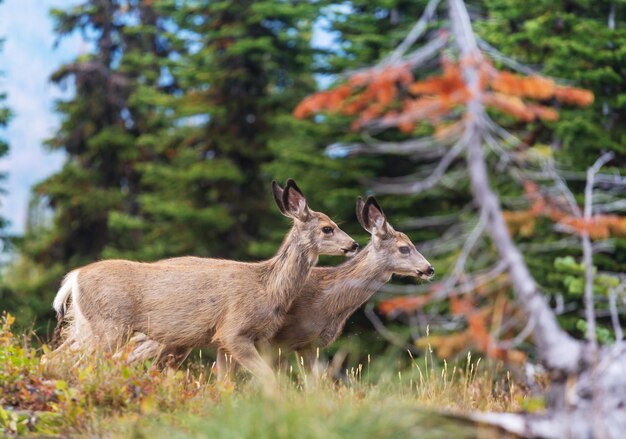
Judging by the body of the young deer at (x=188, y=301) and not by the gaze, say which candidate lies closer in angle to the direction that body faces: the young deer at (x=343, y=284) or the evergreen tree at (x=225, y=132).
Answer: the young deer

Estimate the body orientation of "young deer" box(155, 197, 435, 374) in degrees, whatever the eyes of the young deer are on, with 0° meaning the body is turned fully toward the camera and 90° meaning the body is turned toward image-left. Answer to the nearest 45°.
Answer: approximately 270°

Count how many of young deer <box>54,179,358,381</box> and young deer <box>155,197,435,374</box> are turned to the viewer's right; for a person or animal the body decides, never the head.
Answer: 2

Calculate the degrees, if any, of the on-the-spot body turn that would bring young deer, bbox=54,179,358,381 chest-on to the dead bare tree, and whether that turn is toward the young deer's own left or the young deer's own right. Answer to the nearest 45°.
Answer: approximately 45° to the young deer's own right

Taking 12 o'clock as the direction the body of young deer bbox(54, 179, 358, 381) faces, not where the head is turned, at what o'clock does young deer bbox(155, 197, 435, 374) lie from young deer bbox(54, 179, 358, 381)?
young deer bbox(155, 197, 435, 374) is roughly at 11 o'clock from young deer bbox(54, 179, 358, 381).

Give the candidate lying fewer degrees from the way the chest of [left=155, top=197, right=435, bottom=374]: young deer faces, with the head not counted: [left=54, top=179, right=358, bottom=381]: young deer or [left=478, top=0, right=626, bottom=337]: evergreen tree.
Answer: the evergreen tree

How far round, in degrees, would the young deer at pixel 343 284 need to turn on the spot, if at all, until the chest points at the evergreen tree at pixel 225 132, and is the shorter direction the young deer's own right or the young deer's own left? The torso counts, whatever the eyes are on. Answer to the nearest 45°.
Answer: approximately 90° to the young deer's own left

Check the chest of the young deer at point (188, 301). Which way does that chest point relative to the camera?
to the viewer's right

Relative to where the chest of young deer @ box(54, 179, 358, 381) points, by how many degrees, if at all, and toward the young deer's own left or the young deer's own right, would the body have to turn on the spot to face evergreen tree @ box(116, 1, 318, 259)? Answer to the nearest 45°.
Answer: approximately 90° to the young deer's own left

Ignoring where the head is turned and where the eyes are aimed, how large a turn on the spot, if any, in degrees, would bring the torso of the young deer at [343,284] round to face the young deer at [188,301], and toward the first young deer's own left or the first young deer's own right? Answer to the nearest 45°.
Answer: approximately 135° to the first young deer's own right

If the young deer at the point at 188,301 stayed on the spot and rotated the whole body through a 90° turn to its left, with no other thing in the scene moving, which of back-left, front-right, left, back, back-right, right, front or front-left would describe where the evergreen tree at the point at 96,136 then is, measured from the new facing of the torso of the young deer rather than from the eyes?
front
